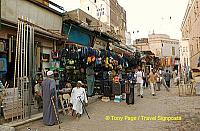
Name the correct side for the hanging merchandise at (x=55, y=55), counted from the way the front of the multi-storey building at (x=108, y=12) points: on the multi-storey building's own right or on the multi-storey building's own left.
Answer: on the multi-storey building's own right

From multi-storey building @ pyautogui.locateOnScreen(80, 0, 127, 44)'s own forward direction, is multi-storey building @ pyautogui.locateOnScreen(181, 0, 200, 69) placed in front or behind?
in front

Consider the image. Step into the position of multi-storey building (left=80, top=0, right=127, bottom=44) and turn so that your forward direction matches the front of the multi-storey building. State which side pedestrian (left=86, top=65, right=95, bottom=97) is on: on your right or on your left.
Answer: on your right

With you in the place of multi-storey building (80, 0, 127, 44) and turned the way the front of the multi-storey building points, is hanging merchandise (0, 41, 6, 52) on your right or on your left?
on your right

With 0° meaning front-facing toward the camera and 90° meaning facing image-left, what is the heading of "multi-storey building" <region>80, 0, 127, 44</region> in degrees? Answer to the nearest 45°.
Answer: approximately 315°

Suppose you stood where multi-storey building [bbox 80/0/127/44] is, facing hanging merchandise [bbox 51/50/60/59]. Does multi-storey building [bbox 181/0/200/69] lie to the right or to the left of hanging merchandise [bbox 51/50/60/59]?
left

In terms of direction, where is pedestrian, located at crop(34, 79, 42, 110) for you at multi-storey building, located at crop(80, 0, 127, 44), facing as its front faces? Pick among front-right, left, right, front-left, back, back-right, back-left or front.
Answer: front-right
